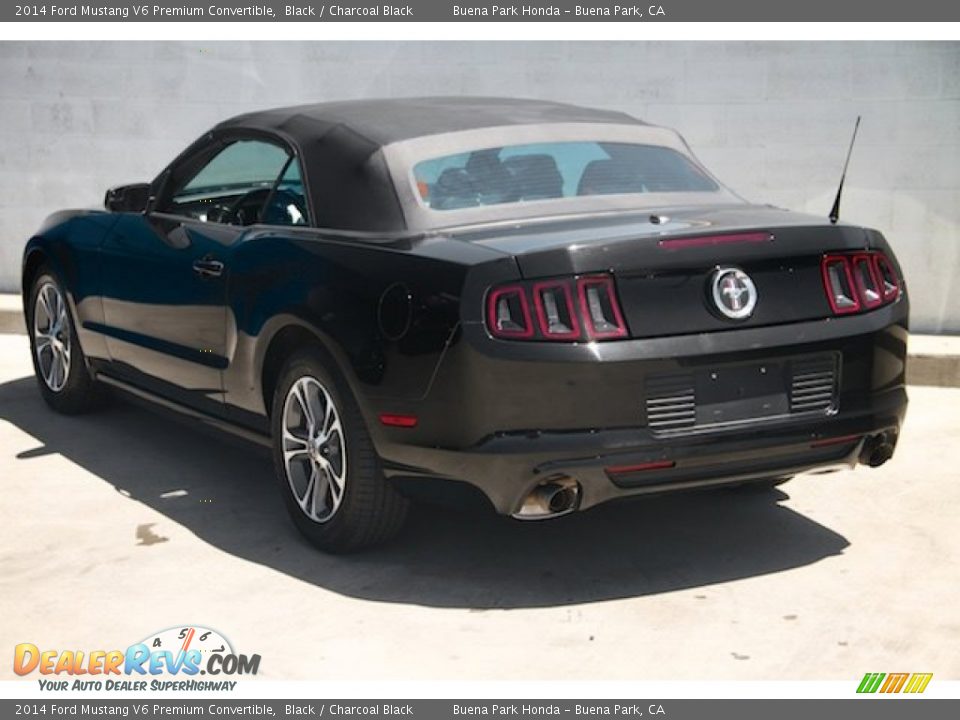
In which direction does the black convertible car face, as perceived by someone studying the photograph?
facing away from the viewer and to the left of the viewer
